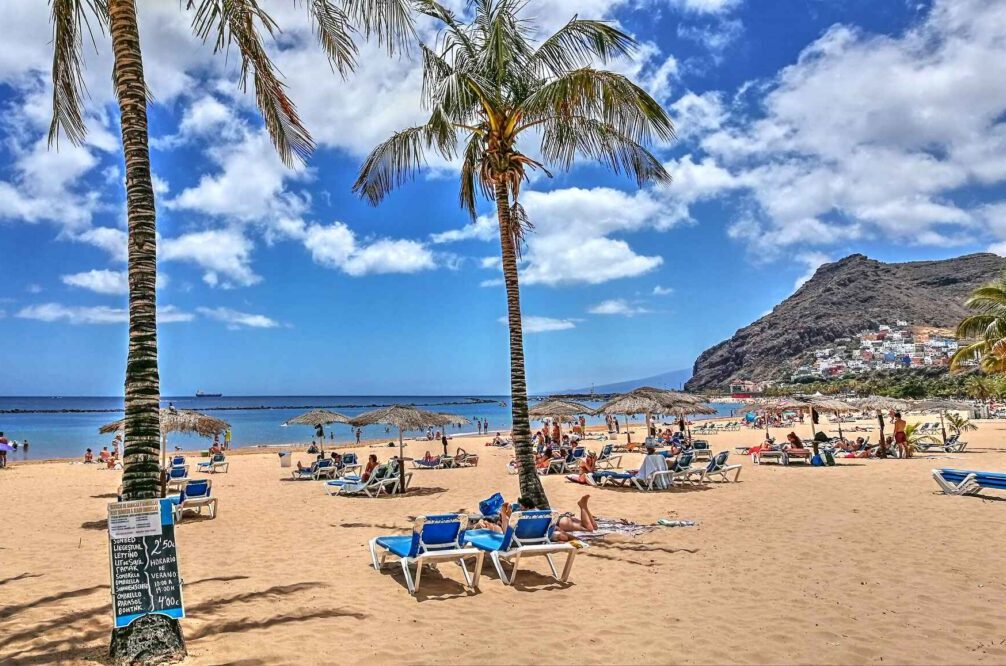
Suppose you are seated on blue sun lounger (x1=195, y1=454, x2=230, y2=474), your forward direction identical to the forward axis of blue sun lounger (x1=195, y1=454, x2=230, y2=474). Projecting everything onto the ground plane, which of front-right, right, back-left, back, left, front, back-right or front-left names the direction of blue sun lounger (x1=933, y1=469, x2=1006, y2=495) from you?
back-left

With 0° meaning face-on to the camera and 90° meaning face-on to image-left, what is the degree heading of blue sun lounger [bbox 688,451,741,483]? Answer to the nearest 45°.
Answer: approximately 90°

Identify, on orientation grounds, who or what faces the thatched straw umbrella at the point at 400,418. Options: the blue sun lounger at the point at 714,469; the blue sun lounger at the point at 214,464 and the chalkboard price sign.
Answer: the blue sun lounger at the point at 714,469

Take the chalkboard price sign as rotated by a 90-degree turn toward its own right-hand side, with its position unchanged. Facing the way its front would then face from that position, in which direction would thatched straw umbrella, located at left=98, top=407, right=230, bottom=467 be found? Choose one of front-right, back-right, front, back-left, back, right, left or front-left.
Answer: right

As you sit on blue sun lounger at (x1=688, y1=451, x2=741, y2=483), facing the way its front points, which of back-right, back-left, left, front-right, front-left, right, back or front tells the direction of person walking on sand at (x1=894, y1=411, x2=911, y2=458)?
back-right

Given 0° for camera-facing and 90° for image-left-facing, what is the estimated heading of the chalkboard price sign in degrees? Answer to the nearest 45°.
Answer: approximately 0°
